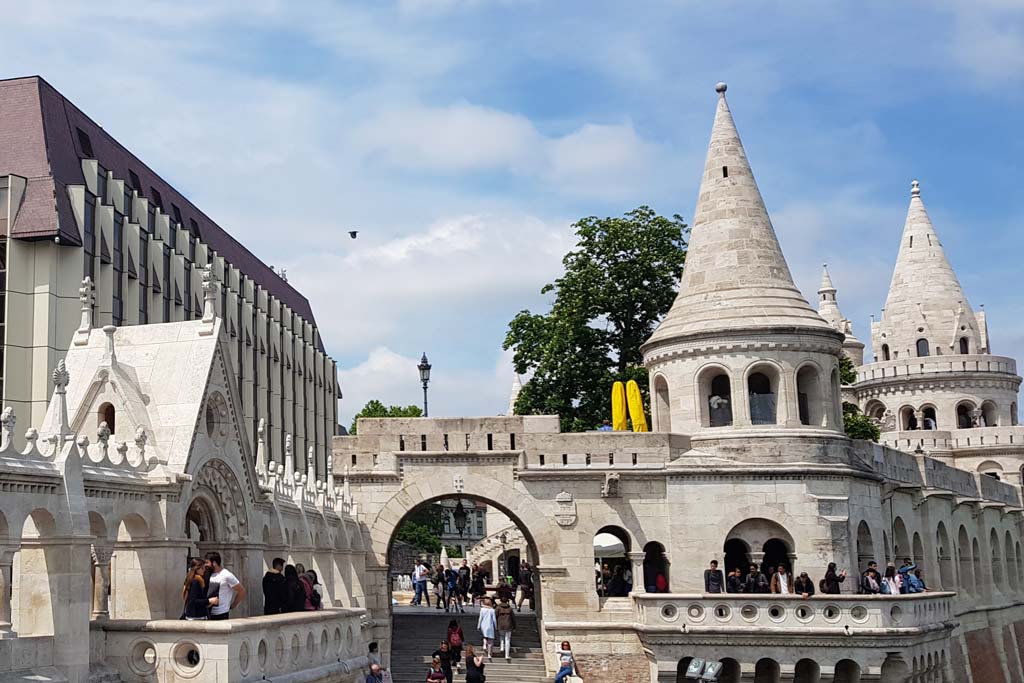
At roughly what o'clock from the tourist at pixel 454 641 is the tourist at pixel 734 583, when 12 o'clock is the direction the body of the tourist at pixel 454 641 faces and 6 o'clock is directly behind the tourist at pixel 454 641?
the tourist at pixel 734 583 is roughly at 3 o'clock from the tourist at pixel 454 641.

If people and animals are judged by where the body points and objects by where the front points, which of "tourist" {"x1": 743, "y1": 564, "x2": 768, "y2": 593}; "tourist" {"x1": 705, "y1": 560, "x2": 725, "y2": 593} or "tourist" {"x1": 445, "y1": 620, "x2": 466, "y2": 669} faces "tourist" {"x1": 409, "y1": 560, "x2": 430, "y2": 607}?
"tourist" {"x1": 445, "y1": 620, "x2": 466, "y2": 669}

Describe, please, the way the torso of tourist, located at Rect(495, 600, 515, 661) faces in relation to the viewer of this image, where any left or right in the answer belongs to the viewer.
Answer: facing away from the viewer

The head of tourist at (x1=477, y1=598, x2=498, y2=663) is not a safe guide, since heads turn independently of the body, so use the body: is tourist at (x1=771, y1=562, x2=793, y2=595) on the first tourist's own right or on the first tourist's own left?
on the first tourist's own right

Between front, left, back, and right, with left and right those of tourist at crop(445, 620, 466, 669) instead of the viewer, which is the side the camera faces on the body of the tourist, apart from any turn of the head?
back

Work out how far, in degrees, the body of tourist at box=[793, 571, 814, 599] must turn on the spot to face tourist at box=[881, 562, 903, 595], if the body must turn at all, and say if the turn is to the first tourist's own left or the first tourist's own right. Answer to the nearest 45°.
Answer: approximately 135° to the first tourist's own left

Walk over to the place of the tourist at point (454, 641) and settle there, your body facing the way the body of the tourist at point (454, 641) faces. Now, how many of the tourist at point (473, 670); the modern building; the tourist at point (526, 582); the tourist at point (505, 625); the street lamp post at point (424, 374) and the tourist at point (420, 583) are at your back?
1

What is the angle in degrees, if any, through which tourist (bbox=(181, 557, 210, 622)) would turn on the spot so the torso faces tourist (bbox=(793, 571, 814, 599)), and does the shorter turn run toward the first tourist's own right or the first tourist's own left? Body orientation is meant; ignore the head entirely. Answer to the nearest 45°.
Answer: approximately 45° to the first tourist's own left

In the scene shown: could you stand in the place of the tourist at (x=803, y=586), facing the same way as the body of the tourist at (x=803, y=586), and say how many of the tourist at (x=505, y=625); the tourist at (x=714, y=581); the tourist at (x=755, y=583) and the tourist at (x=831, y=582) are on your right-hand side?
3

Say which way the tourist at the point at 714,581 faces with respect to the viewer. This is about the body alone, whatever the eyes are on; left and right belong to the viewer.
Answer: facing the viewer

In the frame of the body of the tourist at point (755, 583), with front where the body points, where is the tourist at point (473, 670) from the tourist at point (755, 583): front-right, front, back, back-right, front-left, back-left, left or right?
front-right

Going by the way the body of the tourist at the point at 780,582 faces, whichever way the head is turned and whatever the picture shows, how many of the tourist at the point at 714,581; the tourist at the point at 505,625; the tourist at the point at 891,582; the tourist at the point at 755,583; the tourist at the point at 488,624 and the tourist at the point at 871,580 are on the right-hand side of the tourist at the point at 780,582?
4

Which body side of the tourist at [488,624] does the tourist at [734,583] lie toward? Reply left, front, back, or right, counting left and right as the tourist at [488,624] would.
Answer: right

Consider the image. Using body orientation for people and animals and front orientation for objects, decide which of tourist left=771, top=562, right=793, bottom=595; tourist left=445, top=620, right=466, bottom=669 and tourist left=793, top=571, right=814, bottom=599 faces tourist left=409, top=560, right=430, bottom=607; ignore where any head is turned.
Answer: tourist left=445, top=620, right=466, bottom=669

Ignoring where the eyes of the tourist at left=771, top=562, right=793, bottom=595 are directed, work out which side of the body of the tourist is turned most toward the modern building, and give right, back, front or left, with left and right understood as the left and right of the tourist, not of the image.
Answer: right

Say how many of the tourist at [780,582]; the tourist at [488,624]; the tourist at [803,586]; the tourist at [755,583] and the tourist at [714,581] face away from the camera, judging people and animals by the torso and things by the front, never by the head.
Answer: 1

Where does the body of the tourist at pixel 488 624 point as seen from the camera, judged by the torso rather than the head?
away from the camera
